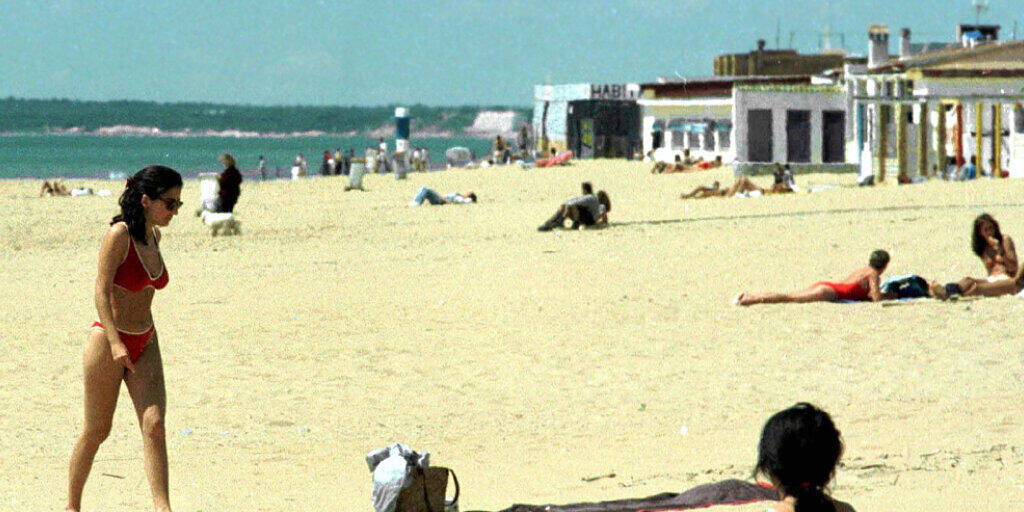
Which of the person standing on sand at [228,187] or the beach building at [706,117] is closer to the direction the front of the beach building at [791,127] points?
the person standing on sand

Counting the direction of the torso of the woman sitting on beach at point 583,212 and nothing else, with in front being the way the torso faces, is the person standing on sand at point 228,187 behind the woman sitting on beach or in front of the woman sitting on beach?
in front

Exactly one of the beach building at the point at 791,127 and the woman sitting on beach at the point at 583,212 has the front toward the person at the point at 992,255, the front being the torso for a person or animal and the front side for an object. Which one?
the beach building

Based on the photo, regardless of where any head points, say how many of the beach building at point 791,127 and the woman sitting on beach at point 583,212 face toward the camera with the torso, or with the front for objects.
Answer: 1

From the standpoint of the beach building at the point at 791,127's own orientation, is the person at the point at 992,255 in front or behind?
in front

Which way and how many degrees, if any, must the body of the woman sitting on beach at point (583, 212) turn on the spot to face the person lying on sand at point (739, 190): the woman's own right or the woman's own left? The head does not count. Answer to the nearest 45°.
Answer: approximately 135° to the woman's own right

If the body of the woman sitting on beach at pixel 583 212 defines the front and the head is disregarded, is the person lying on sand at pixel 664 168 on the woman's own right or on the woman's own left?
on the woman's own right

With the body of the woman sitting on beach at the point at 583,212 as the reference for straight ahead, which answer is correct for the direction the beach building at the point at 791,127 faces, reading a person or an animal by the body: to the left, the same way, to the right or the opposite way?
to the left

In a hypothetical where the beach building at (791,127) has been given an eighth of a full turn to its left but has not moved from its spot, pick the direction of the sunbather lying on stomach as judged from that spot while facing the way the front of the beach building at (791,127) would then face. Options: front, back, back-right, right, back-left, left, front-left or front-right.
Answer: front-right

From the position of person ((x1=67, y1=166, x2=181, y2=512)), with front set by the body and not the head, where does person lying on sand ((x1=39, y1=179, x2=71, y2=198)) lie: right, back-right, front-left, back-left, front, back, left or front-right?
back-left

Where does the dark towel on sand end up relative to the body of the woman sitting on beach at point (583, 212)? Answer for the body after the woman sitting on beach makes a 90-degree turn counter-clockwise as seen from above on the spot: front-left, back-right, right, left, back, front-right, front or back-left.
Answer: front

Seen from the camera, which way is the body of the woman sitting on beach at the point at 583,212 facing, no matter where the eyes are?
to the viewer's left

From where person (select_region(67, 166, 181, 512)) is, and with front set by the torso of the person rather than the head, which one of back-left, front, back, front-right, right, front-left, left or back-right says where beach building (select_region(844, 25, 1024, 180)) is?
left

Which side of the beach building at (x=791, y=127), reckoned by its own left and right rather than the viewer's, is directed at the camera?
front
